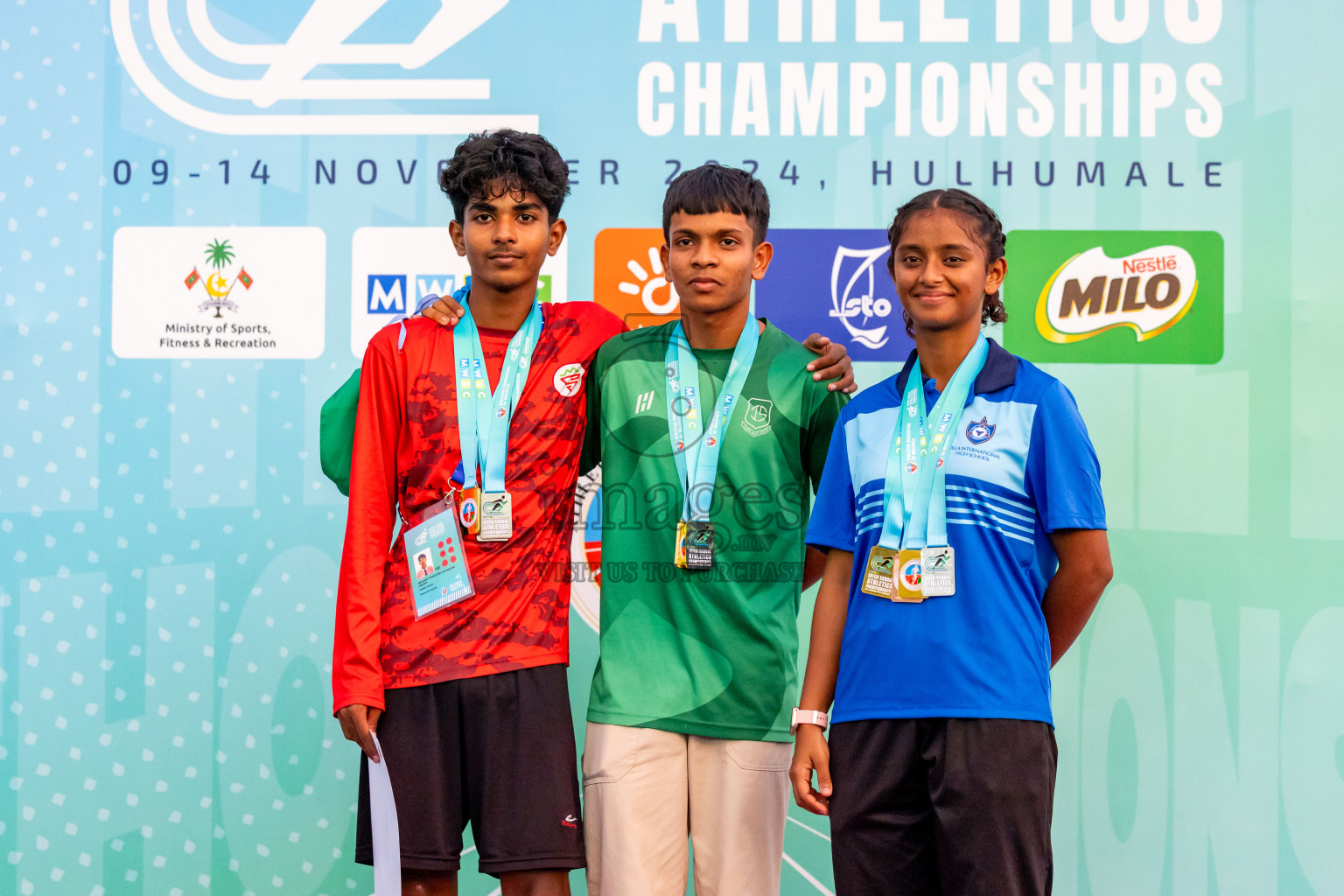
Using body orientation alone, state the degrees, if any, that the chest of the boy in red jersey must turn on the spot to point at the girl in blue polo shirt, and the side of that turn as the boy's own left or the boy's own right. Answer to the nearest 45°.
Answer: approximately 45° to the boy's own left

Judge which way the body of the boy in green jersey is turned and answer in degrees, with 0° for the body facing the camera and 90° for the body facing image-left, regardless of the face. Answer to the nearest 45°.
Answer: approximately 0°
